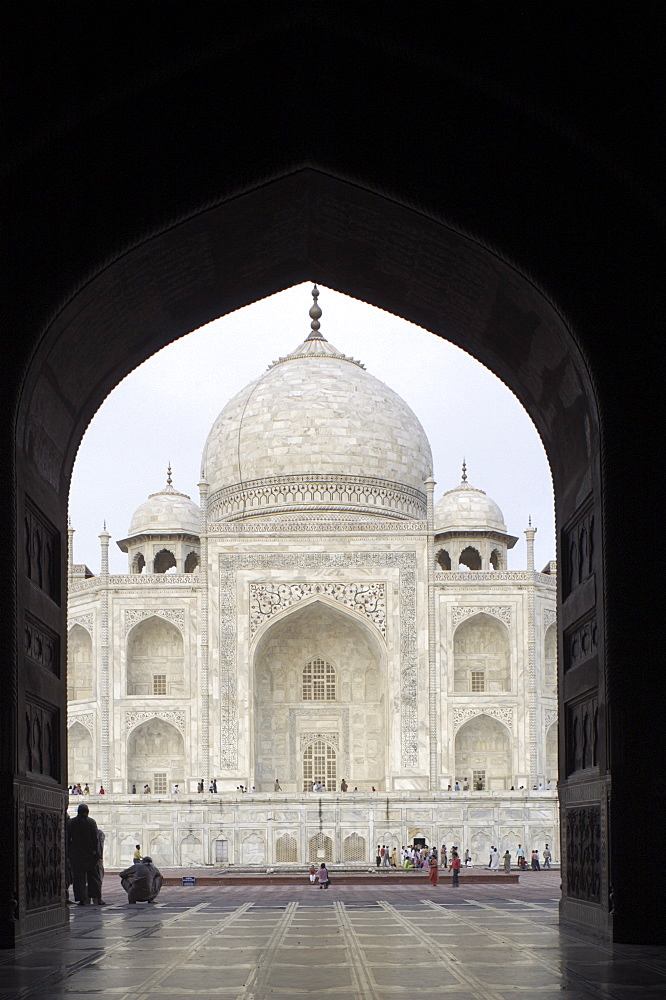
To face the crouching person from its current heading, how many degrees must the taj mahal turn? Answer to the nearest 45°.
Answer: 0° — it already faces them

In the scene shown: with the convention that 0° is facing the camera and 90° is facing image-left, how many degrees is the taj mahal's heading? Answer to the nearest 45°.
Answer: approximately 0°
